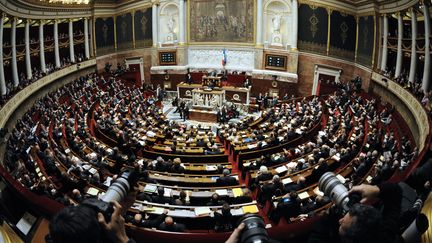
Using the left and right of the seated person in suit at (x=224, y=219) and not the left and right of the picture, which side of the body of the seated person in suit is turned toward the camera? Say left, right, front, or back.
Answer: back

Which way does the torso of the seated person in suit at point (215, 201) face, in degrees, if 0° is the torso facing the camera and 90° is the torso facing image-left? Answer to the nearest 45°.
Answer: approximately 180°

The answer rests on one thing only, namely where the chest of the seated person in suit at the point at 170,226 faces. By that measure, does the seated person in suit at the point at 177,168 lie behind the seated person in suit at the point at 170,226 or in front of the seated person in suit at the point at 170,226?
in front

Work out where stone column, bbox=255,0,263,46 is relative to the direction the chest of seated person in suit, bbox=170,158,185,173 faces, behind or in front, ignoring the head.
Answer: in front

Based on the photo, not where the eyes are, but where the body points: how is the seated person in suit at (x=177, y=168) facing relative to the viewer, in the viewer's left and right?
facing away from the viewer

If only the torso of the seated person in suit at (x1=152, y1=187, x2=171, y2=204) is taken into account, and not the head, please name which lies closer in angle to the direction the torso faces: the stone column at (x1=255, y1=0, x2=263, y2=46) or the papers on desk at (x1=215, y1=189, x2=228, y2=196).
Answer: the stone column

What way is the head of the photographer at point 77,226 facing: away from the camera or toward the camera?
away from the camera

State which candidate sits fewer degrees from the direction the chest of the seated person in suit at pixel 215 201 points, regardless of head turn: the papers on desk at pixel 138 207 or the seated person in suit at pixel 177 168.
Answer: the seated person in suit

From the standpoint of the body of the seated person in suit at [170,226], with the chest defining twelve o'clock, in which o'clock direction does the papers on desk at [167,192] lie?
The papers on desk is roughly at 12 o'clock from the seated person in suit.

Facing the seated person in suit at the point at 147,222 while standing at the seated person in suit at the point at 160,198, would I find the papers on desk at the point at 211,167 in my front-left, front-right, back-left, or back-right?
back-left

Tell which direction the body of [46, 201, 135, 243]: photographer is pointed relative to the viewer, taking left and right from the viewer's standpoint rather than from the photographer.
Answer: facing away from the viewer and to the right of the viewer

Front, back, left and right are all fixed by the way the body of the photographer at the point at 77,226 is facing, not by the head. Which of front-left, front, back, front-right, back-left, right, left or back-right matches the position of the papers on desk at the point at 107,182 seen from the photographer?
front-left

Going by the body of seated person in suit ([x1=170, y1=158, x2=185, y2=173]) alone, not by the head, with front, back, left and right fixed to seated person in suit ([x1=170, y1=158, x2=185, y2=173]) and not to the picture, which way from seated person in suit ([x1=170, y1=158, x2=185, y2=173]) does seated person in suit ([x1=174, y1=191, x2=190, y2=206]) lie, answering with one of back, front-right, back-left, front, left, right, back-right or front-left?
back

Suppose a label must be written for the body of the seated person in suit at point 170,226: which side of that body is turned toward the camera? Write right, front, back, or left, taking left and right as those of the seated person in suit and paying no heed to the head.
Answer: back

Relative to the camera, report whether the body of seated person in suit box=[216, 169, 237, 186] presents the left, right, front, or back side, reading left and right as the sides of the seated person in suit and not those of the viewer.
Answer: back
